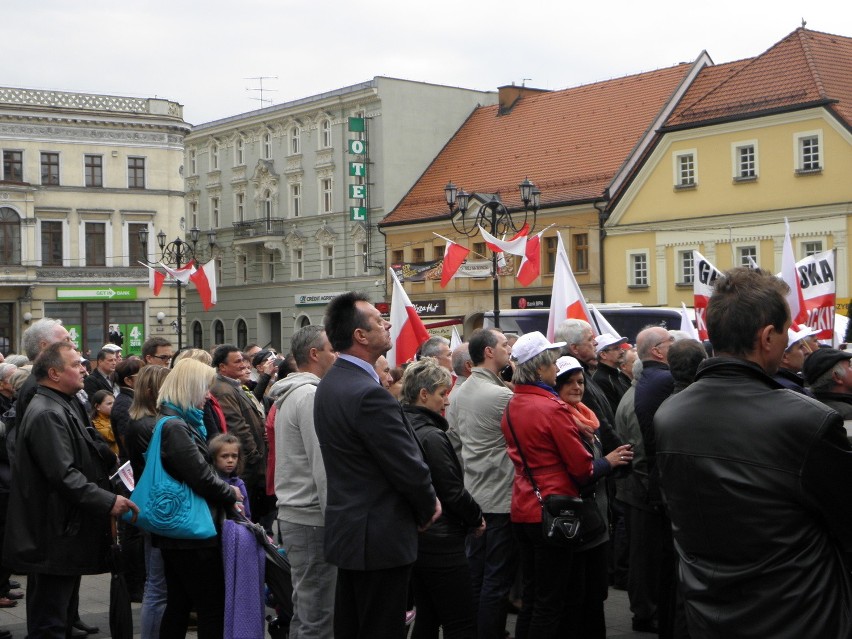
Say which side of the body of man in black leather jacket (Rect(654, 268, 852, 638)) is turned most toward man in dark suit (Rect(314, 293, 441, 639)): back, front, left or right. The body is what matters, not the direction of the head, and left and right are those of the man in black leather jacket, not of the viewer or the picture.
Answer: left

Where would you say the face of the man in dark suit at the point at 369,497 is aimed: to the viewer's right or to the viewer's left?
to the viewer's right

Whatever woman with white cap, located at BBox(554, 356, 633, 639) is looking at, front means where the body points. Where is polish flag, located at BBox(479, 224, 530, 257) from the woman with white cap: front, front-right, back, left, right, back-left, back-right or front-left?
back-left

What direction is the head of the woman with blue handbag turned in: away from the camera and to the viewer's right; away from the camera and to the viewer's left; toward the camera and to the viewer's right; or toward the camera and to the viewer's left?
away from the camera and to the viewer's right

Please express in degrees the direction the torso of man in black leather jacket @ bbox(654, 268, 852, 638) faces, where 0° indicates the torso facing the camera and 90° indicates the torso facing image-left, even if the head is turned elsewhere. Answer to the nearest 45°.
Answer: approximately 225°

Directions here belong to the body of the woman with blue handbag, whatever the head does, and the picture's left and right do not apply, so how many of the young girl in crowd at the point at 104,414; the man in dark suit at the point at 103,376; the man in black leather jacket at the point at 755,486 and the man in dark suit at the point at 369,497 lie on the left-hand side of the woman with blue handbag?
2
